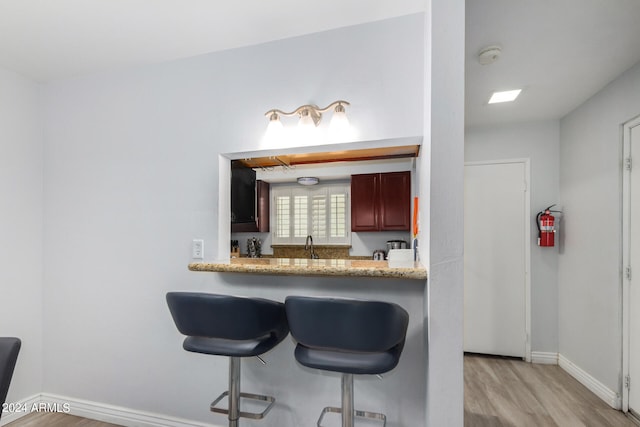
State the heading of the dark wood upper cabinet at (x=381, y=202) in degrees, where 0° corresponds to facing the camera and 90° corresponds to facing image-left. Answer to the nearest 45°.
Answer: approximately 0°

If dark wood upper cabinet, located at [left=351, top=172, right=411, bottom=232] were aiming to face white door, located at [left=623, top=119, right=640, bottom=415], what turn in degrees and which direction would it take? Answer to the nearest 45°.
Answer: approximately 90° to its left

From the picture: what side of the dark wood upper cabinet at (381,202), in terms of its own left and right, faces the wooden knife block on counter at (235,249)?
right

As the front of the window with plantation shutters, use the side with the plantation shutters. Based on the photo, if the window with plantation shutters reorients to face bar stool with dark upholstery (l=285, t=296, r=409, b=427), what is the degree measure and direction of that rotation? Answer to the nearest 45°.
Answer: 0° — it already faces it

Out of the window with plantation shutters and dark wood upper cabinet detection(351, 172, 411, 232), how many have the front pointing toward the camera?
2

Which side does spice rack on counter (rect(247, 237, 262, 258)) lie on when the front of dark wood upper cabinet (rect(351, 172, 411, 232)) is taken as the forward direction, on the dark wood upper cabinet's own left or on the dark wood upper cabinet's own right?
on the dark wood upper cabinet's own right

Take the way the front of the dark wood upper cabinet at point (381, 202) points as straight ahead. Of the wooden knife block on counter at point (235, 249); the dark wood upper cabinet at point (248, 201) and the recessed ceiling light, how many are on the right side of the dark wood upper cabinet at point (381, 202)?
2

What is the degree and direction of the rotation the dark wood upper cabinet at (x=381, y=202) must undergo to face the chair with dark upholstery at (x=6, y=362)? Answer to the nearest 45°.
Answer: approximately 45° to its right

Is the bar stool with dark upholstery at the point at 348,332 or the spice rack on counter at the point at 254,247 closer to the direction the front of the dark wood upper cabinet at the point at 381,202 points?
the bar stool with dark upholstery
